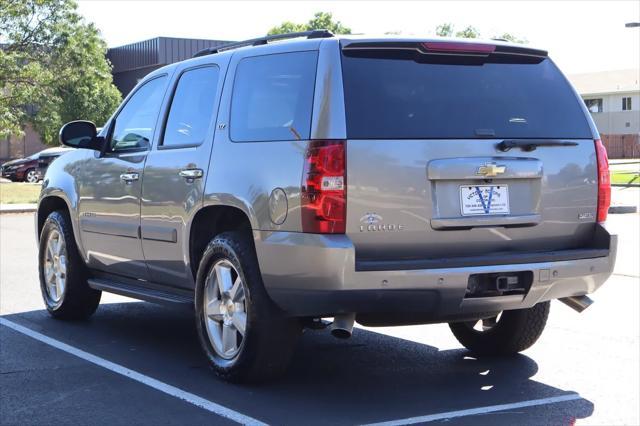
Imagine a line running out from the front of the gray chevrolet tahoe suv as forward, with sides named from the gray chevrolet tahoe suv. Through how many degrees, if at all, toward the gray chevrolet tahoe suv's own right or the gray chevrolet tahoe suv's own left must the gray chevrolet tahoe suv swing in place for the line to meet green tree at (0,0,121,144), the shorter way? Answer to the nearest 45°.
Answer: approximately 45° to the gray chevrolet tahoe suv's own right

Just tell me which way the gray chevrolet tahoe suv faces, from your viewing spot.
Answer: facing away from the viewer and to the left of the viewer
